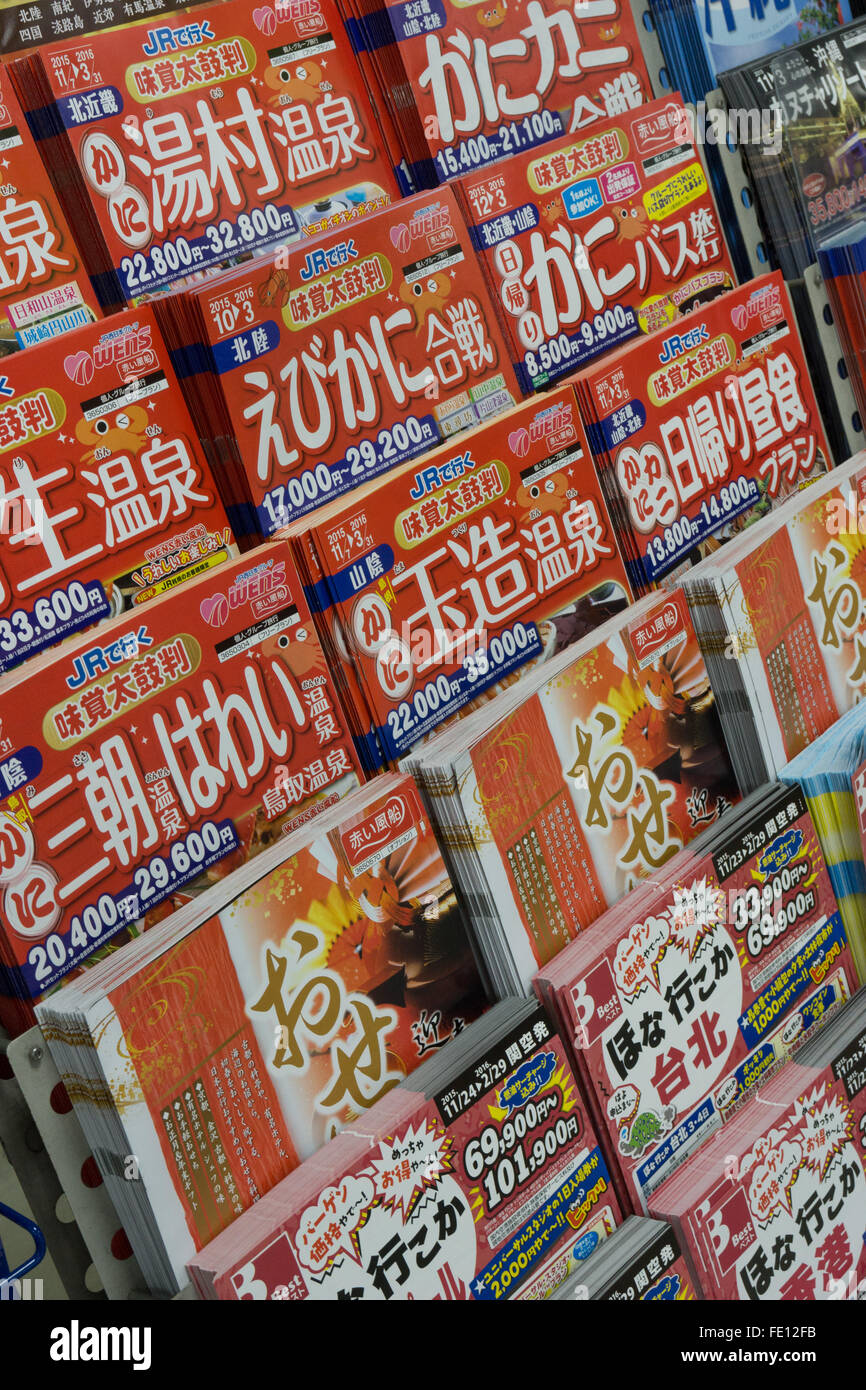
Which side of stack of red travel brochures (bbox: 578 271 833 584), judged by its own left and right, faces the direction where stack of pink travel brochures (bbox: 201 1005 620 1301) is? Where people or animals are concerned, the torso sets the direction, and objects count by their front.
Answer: right

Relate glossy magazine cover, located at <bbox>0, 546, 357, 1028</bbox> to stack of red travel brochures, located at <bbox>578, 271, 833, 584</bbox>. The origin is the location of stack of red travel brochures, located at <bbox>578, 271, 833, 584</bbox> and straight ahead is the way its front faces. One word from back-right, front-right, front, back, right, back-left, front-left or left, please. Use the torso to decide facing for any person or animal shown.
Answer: right
